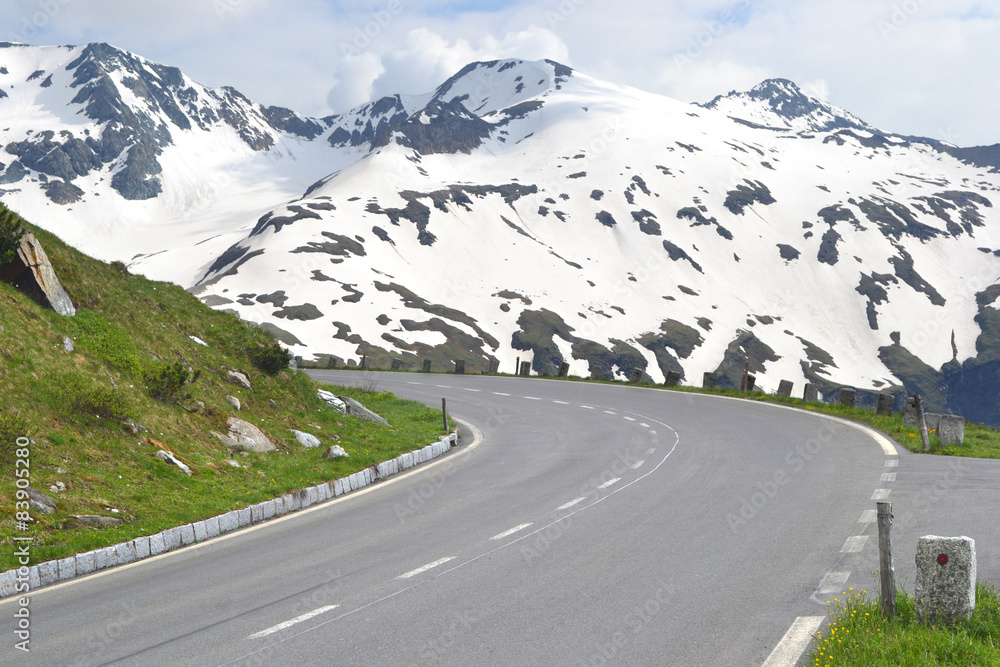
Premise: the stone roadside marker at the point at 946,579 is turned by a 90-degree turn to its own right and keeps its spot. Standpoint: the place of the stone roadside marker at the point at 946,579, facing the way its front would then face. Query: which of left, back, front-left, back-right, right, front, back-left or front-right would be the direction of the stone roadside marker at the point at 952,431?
right

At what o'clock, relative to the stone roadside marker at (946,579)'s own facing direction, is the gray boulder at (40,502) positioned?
The gray boulder is roughly at 3 o'clock from the stone roadside marker.

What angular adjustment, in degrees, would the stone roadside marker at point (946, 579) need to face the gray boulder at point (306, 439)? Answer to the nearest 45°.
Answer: approximately 135° to its right

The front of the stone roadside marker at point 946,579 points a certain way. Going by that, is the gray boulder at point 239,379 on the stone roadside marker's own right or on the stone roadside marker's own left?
on the stone roadside marker's own right

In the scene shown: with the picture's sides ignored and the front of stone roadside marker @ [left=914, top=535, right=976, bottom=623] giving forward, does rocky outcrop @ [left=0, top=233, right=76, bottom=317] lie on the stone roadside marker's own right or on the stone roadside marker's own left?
on the stone roadside marker's own right

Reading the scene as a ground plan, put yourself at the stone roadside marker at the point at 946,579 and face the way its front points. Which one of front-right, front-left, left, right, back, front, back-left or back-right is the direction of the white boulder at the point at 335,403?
back-right

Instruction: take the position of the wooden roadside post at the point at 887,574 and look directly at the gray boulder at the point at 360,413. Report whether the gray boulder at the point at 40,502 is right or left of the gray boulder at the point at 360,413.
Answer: left

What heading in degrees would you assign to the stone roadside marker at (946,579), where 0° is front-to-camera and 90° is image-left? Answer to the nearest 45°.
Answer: approximately 0°

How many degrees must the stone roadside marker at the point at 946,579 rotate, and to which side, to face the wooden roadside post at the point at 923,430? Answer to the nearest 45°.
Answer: approximately 180°
